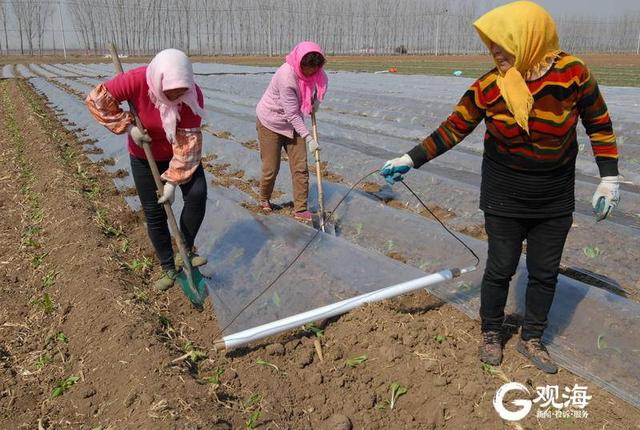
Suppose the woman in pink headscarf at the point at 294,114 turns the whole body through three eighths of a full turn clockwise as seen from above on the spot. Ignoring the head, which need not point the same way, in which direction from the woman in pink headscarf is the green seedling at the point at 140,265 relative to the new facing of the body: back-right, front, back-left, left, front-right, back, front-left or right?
front-left

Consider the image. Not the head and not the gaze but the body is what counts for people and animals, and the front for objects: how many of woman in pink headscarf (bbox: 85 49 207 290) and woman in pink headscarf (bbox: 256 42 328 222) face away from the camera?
0

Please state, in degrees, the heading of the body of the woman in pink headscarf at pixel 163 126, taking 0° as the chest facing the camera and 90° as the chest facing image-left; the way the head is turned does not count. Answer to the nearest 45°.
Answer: approximately 0°

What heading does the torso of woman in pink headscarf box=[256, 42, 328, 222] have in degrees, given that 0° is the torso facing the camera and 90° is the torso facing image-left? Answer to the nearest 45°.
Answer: approximately 315°

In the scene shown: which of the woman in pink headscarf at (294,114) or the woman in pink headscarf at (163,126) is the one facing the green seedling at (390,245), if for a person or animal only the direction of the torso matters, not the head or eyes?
the woman in pink headscarf at (294,114)

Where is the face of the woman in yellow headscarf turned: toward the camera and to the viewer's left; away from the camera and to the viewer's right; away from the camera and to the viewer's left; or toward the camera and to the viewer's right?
toward the camera and to the viewer's left

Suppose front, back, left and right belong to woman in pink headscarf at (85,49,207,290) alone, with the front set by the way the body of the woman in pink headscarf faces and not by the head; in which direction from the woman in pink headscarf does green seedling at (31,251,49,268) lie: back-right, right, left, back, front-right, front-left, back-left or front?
back-right

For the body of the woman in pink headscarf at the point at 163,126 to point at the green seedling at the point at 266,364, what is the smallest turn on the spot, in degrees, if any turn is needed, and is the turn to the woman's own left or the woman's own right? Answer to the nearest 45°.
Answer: approximately 45° to the woman's own left

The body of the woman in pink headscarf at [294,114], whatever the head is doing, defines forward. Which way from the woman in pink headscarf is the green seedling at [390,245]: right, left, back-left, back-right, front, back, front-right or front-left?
front

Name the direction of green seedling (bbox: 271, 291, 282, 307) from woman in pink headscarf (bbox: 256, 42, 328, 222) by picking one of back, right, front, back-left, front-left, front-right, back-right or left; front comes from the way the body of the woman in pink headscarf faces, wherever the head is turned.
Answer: front-right

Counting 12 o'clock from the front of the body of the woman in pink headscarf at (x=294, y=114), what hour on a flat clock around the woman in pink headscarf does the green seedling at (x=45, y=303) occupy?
The green seedling is roughly at 3 o'clock from the woman in pink headscarf.

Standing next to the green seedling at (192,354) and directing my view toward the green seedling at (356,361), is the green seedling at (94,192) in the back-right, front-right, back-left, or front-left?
back-left

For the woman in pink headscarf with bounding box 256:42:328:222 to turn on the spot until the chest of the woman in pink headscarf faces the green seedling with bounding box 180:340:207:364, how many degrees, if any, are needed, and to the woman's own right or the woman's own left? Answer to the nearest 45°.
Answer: approximately 45° to the woman's own right
